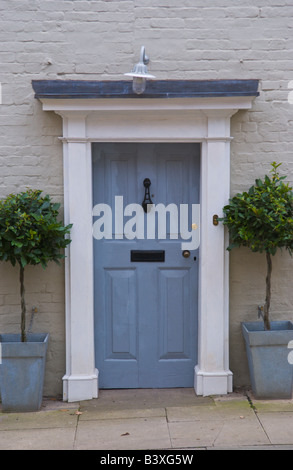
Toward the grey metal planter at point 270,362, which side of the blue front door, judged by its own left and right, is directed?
left

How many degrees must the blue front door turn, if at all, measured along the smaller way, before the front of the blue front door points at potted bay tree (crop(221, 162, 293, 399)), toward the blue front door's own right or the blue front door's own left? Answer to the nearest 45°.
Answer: approximately 90° to the blue front door's own left

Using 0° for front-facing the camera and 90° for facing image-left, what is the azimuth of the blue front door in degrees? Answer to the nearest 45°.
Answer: approximately 0°

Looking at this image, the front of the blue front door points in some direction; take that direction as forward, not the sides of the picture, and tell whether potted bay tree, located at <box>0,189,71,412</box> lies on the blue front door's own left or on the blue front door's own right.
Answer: on the blue front door's own right
